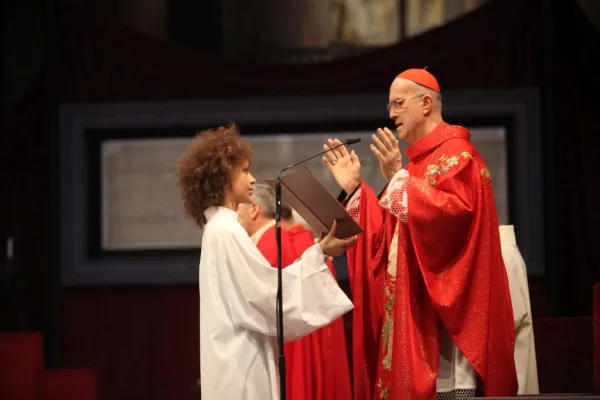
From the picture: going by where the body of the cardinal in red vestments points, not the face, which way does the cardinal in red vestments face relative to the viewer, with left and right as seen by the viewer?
facing the viewer and to the left of the viewer

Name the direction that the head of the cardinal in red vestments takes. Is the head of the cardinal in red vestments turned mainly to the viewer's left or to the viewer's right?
to the viewer's left

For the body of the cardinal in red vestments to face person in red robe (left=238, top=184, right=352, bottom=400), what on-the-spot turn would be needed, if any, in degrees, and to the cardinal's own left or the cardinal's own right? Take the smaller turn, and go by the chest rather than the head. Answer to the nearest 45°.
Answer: approximately 90° to the cardinal's own right

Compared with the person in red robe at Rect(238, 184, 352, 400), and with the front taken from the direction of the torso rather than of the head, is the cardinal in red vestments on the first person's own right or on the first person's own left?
on the first person's own left

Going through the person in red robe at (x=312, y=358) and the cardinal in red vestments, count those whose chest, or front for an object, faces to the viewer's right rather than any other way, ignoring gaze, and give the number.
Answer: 0
